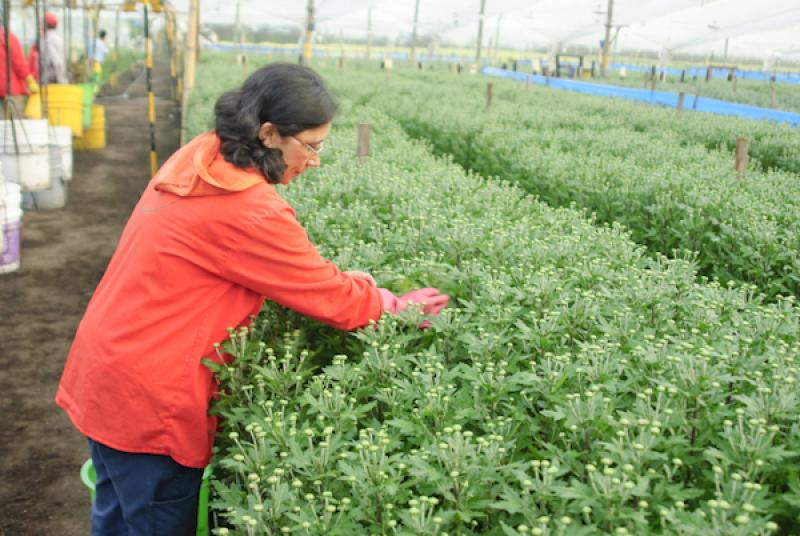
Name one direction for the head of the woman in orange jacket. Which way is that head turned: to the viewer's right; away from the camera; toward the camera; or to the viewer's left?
to the viewer's right

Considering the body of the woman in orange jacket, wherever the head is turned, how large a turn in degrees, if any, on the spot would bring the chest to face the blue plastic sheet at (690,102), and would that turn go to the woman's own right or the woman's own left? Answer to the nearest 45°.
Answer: approximately 45° to the woman's own left

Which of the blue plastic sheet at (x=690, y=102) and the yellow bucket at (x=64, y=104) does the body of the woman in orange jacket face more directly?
the blue plastic sheet

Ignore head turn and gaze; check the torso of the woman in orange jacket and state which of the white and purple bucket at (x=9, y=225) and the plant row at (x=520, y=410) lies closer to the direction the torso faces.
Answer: the plant row

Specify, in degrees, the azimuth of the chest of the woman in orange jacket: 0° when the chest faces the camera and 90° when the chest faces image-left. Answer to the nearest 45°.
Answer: approximately 270°

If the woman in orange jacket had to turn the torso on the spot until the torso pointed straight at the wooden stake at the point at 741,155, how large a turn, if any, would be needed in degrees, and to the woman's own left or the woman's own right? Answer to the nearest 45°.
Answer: approximately 45° to the woman's own left

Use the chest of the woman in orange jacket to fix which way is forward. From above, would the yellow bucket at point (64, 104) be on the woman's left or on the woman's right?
on the woman's left

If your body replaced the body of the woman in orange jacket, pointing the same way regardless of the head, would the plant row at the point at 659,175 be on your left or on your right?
on your left

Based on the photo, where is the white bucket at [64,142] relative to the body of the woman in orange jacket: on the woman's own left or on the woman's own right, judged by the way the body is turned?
on the woman's own left

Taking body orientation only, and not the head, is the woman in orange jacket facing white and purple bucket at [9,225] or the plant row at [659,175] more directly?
the plant row
